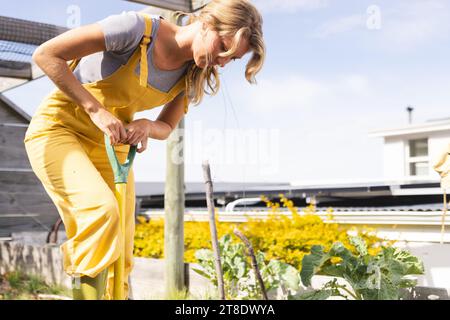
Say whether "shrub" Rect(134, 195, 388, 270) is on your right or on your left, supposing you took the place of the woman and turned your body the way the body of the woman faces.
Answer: on your left

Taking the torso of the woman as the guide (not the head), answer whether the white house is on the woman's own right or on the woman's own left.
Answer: on the woman's own left

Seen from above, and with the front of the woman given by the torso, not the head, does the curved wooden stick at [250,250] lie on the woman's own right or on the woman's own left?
on the woman's own left

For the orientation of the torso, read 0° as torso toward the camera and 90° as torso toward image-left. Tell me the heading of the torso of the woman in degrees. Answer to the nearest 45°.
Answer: approximately 315°
